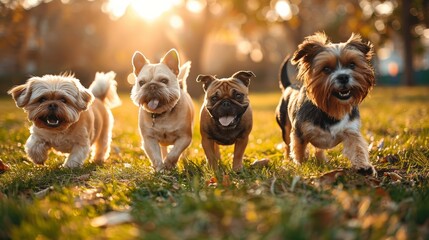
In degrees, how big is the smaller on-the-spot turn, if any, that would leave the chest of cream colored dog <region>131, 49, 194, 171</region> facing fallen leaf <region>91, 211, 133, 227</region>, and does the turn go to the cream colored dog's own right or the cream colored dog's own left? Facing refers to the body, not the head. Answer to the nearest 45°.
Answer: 0° — it already faces it

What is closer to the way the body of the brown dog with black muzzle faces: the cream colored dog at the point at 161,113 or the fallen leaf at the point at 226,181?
the fallen leaf

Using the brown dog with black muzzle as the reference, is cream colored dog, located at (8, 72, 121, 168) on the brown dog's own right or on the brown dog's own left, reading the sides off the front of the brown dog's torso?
on the brown dog's own right

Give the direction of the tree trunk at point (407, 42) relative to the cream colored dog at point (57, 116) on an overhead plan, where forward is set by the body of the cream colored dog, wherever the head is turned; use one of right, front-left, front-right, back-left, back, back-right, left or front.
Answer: back

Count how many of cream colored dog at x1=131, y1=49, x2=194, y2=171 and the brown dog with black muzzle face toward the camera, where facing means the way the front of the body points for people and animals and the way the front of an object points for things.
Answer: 2

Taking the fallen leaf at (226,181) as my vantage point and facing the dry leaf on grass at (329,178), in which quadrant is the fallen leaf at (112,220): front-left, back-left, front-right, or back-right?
back-right

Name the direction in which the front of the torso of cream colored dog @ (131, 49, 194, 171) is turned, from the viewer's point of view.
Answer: toward the camera

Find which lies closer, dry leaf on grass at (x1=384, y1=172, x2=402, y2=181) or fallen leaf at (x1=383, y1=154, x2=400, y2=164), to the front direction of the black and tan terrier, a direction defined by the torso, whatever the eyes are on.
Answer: the dry leaf on grass

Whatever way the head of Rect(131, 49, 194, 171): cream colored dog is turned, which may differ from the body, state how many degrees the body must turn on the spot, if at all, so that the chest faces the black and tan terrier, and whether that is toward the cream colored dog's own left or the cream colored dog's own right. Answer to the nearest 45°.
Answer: approximately 45° to the cream colored dog's own left

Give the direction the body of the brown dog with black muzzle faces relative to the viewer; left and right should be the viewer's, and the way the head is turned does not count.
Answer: facing the viewer

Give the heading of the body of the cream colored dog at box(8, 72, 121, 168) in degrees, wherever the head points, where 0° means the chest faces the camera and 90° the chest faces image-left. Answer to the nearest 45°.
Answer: approximately 45°

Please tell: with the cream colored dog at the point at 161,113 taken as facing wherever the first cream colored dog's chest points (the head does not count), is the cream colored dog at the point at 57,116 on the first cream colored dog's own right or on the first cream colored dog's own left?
on the first cream colored dog's own right
